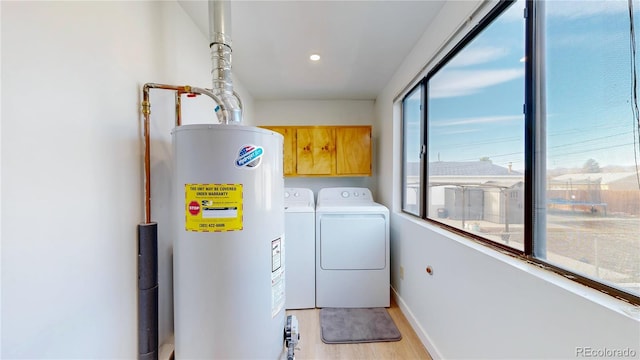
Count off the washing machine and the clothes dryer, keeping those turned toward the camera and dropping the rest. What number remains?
2

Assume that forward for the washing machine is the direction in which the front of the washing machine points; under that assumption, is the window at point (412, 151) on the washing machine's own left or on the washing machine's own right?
on the washing machine's own left

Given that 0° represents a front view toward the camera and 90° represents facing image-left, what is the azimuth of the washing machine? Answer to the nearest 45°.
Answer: approximately 0°

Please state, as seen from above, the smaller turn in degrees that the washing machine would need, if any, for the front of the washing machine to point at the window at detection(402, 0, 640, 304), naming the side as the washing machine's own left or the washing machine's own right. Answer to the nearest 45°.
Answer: approximately 45° to the washing machine's own left

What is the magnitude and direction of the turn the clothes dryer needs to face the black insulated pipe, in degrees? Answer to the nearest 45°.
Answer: approximately 45° to its right
